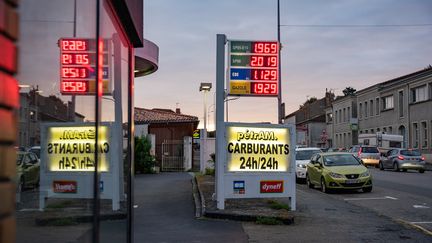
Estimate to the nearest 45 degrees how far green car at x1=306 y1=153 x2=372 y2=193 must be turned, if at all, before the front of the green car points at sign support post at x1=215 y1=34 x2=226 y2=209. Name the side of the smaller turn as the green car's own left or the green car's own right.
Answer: approximately 45° to the green car's own right

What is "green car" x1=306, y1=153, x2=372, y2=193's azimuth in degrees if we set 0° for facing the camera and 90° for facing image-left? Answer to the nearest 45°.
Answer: approximately 315°

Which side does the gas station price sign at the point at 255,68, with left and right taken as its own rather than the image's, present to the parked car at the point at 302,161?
back

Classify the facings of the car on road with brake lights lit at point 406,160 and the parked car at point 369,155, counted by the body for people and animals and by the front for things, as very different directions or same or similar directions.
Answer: same or similar directions

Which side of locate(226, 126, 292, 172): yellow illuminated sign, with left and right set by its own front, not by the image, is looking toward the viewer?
front

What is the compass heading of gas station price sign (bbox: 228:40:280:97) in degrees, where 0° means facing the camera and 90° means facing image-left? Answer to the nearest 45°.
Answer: approximately 0°
